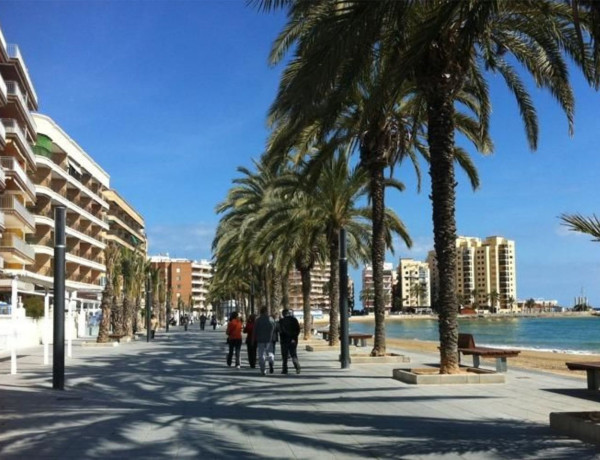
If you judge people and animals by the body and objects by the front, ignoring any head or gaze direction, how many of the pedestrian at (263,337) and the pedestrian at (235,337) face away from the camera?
2

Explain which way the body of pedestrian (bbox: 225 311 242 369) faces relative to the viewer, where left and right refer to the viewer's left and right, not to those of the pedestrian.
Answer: facing away from the viewer

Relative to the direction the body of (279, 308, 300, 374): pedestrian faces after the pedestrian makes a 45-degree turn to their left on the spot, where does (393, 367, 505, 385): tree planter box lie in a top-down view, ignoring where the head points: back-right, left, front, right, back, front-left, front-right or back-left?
back

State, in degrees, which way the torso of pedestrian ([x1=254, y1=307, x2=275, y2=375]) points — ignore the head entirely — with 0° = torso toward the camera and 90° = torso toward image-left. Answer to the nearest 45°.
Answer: approximately 180°

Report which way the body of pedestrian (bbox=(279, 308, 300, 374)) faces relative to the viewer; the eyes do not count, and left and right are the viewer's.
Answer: facing away from the viewer
